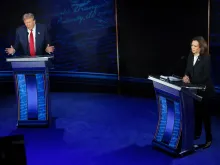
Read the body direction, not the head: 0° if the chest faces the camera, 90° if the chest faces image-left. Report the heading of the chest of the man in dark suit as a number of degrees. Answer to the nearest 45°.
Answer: approximately 0°

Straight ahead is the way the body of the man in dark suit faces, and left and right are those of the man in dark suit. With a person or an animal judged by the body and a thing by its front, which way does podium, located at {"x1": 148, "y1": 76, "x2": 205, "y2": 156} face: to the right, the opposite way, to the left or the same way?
to the right

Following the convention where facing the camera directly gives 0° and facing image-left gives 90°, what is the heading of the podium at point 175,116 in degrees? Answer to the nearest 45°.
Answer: approximately 45°

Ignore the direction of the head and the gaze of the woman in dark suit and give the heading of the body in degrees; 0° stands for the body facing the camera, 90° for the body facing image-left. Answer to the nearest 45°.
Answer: approximately 45°
